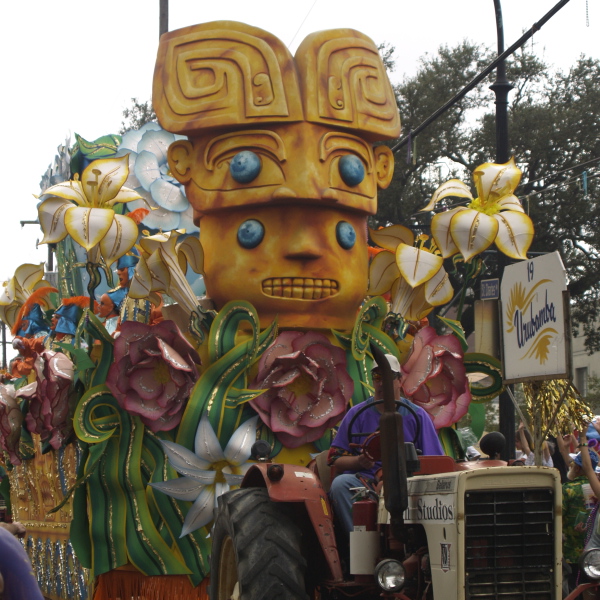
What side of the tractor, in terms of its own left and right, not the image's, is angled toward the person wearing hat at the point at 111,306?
back

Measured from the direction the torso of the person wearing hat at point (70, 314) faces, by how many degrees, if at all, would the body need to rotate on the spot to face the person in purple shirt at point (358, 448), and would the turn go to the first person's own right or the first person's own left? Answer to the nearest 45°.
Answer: approximately 90° to the first person's own left

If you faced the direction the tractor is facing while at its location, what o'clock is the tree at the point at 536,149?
The tree is roughly at 8 o'clock from the tractor.

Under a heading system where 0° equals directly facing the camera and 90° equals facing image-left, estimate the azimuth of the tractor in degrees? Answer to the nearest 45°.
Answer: approximately 315°

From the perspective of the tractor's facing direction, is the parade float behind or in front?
behind

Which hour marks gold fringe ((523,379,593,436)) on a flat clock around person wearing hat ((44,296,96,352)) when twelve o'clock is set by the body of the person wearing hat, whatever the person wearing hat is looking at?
The gold fringe is roughly at 8 o'clock from the person wearing hat.

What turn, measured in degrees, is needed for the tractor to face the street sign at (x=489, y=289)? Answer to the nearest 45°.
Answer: approximately 135° to its left

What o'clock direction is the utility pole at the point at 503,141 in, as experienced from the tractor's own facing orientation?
The utility pole is roughly at 8 o'clock from the tractor.

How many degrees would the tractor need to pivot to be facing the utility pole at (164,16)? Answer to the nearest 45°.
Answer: approximately 135° to its left
